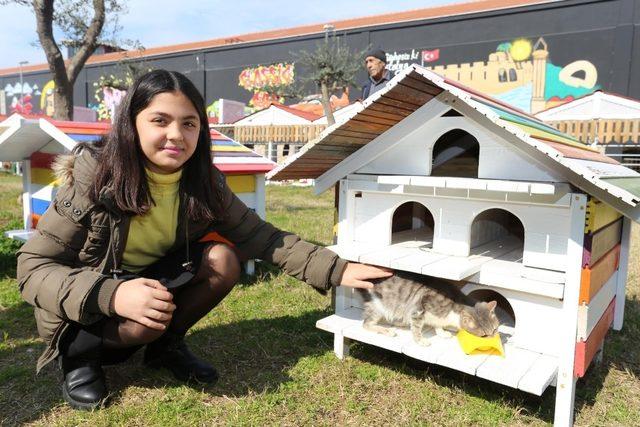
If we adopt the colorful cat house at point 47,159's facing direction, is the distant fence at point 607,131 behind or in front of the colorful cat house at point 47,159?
behind

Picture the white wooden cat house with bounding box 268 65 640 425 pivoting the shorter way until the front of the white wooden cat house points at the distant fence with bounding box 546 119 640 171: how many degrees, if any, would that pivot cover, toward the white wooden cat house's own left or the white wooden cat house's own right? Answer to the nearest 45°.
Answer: approximately 135° to the white wooden cat house's own right

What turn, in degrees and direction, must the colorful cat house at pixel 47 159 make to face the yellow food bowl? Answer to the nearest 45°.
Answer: approximately 90° to its left

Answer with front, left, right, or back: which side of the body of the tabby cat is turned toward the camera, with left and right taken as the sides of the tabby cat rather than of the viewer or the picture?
right

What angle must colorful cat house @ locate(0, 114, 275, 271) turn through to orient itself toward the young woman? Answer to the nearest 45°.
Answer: approximately 45° to its left

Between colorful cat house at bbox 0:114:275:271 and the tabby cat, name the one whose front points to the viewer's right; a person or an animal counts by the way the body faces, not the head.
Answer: the tabby cat

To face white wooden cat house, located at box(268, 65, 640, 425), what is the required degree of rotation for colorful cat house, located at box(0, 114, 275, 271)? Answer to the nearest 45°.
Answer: approximately 90° to its left

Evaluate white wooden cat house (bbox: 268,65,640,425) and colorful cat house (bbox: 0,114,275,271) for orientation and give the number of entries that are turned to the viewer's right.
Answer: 0

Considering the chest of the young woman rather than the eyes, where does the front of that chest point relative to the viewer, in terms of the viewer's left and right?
facing the viewer and to the right of the viewer

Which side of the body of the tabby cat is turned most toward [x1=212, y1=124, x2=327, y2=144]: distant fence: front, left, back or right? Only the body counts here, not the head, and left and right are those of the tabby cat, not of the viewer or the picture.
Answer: left

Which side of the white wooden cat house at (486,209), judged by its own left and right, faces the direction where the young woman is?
front

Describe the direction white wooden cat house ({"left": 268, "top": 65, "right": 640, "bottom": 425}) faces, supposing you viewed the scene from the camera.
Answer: facing the viewer and to the left of the viewer

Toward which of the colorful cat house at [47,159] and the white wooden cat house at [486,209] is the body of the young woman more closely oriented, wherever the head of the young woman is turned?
the white wooden cat house
